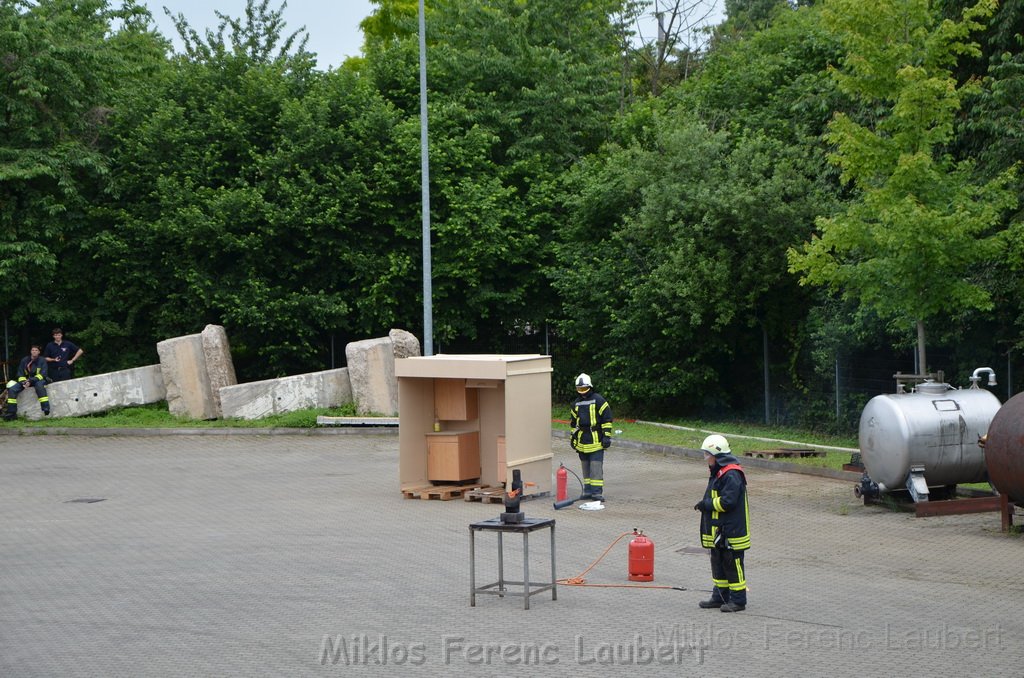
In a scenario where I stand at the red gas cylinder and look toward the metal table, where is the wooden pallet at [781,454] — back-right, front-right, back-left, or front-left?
back-right

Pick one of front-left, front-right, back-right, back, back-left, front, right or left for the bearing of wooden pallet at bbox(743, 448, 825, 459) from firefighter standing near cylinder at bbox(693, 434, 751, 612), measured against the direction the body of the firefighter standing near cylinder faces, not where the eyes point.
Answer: right

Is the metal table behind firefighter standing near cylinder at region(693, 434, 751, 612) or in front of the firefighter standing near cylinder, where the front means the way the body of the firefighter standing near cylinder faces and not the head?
in front

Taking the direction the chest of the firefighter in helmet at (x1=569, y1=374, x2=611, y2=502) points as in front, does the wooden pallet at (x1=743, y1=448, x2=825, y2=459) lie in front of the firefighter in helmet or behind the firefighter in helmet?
behind

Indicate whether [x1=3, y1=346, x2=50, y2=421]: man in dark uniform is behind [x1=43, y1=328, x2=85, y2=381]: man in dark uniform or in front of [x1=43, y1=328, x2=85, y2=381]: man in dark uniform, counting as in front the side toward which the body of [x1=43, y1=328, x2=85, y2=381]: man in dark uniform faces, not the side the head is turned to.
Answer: in front

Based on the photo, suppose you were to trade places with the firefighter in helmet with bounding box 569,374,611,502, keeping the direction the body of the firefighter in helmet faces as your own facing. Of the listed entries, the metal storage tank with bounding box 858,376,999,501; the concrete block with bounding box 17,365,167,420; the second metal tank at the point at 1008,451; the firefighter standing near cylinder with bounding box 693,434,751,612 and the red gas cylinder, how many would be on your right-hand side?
1

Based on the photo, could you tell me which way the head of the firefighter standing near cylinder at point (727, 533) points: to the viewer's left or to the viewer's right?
to the viewer's left

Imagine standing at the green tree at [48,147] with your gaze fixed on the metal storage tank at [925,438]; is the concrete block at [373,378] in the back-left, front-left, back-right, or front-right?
front-left

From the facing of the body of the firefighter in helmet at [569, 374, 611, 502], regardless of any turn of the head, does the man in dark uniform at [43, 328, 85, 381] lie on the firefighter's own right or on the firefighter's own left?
on the firefighter's own right

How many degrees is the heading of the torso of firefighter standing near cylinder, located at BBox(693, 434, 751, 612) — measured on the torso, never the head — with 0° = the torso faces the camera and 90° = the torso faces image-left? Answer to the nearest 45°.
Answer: approximately 90°

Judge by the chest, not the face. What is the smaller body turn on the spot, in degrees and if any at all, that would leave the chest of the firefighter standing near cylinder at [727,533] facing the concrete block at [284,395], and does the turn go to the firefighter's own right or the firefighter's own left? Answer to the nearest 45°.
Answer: approximately 45° to the firefighter's own right

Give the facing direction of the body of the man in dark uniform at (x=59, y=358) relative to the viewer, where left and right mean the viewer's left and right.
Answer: facing the viewer

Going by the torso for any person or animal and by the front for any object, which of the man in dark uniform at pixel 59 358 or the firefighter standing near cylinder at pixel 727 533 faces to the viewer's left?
the firefighter standing near cylinder

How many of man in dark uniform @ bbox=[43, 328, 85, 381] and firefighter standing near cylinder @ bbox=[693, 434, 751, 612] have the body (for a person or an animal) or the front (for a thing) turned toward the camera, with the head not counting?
1
